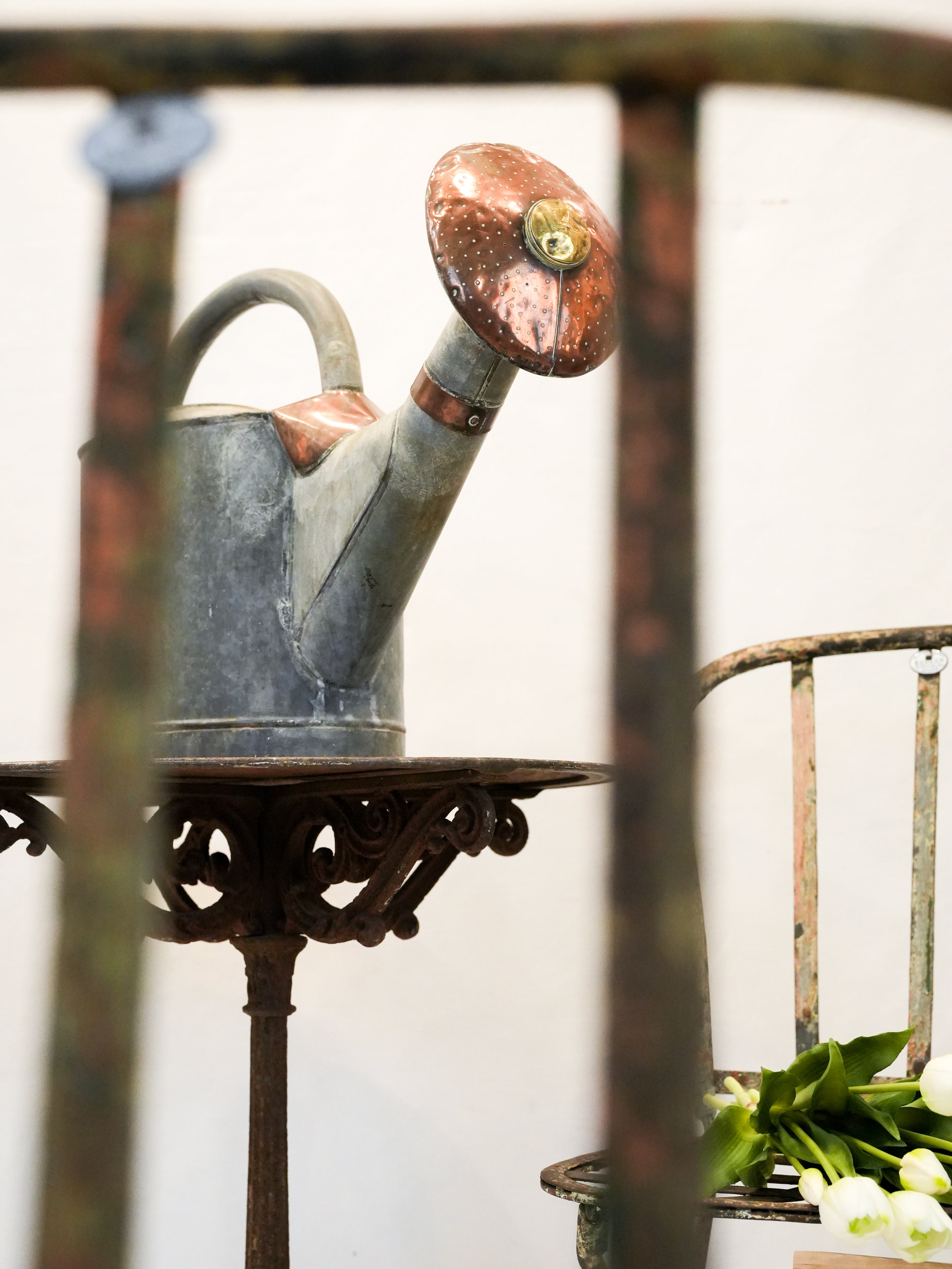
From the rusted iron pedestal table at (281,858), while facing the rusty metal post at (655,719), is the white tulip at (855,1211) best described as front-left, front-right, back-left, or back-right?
front-left

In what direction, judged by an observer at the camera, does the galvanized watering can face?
facing the viewer and to the right of the viewer
